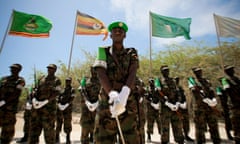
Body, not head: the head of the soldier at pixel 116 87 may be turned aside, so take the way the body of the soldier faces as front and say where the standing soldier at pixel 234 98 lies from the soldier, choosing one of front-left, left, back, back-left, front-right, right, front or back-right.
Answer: back-left

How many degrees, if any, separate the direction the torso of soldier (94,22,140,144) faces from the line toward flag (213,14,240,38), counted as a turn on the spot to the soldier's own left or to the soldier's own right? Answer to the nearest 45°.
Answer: approximately 135° to the soldier's own left

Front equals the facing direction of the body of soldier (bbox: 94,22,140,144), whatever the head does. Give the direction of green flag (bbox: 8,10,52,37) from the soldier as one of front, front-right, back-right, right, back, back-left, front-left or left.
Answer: back-right

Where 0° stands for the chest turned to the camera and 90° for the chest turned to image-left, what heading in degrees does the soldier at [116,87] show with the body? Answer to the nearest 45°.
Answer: approximately 0°

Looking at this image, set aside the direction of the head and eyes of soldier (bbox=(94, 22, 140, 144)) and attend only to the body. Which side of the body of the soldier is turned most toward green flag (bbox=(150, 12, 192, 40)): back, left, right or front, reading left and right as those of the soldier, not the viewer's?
back

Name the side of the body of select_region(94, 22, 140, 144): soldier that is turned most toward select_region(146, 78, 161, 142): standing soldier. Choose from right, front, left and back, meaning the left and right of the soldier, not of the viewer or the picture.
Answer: back

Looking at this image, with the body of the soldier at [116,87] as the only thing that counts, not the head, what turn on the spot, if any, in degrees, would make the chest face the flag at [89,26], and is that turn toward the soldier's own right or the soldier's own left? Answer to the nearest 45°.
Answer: approximately 180°

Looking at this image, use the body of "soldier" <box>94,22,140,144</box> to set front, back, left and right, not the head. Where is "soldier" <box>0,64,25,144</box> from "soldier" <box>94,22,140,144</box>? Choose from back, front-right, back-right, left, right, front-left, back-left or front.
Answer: back-right

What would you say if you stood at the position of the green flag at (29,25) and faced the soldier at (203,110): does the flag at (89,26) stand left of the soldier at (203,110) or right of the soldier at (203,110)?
left

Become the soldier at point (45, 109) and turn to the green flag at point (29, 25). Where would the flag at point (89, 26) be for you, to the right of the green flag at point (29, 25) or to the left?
right
